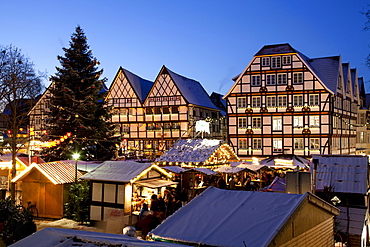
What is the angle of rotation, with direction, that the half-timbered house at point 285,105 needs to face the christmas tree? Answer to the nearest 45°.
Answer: approximately 45° to its right

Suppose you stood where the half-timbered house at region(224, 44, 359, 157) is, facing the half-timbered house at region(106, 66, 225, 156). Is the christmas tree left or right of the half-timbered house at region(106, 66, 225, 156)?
left

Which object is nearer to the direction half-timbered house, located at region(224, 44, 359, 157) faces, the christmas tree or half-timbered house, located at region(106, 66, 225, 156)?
the christmas tree

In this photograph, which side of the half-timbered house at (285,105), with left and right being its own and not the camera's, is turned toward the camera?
front

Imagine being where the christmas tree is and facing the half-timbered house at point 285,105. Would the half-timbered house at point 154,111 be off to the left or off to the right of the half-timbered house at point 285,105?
left

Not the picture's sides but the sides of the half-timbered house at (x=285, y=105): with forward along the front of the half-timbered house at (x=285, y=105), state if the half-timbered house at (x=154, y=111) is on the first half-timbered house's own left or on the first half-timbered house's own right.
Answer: on the first half-timbered house's own right
